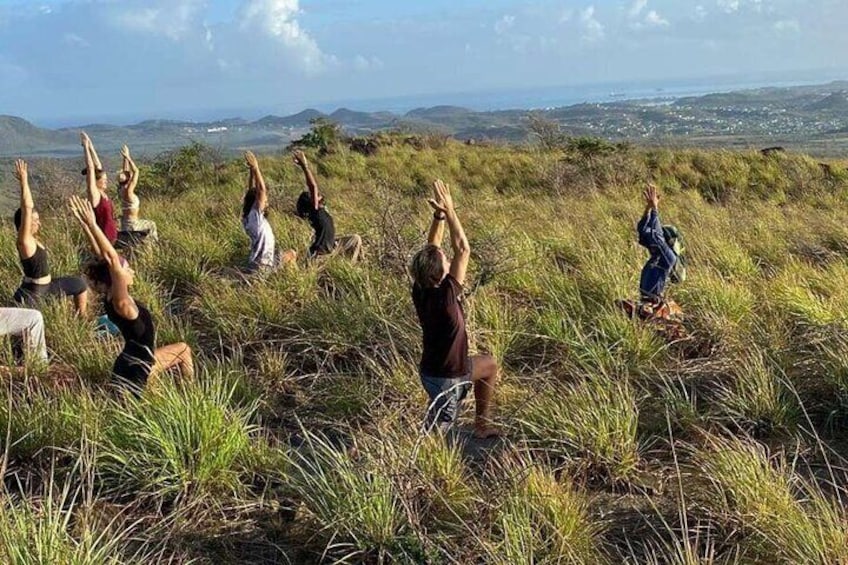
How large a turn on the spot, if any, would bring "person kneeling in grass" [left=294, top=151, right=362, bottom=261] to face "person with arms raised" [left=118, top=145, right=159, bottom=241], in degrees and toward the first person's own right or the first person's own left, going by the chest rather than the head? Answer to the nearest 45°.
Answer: approximately 135° to the first person's own left

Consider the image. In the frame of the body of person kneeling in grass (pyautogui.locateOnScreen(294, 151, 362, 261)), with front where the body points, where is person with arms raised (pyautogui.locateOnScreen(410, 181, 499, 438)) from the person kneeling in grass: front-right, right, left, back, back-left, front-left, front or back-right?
right

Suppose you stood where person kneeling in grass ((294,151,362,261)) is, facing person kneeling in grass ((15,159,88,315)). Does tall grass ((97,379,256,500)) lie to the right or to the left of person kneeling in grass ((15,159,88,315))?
left

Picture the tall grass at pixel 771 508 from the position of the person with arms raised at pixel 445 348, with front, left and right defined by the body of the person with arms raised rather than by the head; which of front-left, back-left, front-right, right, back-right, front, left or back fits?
right

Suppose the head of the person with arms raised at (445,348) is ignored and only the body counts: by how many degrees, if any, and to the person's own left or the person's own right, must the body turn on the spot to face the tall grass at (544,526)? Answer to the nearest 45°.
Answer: approximately 135° to the person's own right

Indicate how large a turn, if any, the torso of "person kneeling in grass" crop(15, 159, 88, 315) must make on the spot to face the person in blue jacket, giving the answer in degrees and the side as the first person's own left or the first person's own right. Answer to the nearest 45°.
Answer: approximately 45° to the first person's own right
